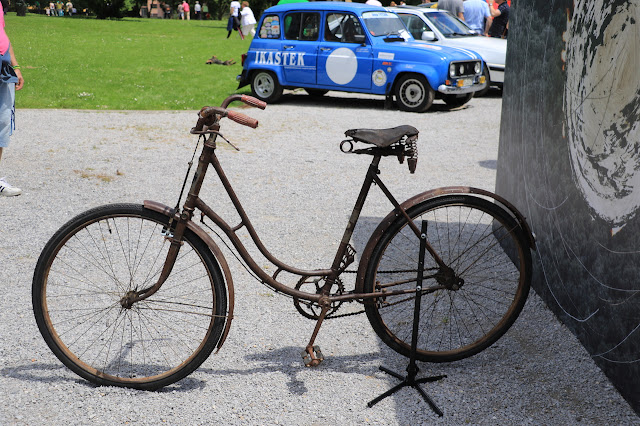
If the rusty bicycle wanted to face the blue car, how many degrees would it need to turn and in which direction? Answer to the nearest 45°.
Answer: approximately 90° to its right

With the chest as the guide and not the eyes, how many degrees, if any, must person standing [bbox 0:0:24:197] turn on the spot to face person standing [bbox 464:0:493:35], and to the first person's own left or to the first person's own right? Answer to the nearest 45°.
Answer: approximately 45° to the first person's own left

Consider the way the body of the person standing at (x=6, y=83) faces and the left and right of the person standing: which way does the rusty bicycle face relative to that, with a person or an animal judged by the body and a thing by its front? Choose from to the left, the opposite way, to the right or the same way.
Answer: the opposite way

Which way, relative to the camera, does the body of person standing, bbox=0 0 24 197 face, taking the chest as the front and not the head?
to the viewer's right

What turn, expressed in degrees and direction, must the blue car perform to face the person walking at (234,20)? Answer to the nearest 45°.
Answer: approximately 135° to its left

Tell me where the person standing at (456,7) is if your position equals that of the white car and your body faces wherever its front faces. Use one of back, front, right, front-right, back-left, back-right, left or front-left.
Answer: back-left

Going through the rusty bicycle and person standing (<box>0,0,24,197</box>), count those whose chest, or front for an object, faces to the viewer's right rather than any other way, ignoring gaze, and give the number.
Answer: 1

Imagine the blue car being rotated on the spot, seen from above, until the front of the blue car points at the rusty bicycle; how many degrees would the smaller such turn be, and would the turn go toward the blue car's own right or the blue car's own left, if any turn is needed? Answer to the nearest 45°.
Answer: approximately 45° to the blue car's own right

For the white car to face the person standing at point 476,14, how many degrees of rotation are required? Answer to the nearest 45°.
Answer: approximately 135° to its left

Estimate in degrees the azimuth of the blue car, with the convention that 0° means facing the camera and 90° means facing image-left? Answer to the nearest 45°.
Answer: approximately 315°

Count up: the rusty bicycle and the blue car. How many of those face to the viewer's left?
1

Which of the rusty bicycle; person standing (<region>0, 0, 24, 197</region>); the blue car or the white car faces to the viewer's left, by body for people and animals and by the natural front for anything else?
the rusty bicycle

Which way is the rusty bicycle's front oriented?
to the viewer's left
